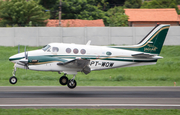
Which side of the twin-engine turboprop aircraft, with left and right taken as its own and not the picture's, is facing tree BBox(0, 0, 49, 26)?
right

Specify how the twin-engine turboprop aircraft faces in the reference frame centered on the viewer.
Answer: facing to the left of the viewer
